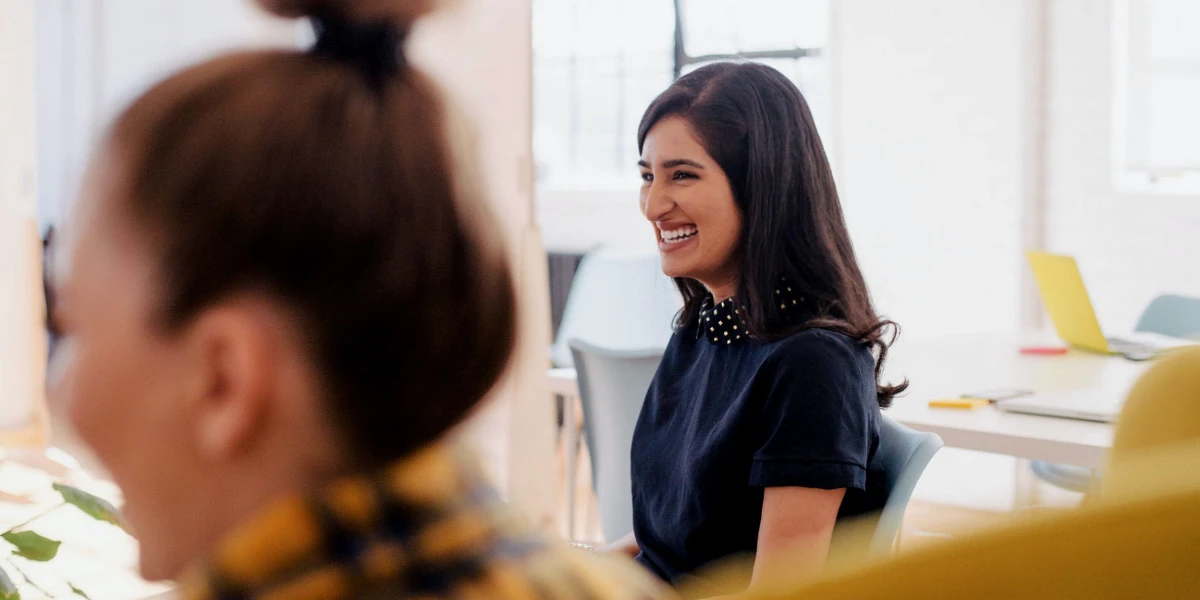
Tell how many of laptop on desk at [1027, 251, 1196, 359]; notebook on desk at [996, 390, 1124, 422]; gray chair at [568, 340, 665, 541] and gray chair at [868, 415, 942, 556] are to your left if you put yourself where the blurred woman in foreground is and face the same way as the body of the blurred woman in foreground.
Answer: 0

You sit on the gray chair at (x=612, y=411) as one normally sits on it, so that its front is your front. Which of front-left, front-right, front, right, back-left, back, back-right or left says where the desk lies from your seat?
right

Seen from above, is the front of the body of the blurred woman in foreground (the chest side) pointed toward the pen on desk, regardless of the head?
no

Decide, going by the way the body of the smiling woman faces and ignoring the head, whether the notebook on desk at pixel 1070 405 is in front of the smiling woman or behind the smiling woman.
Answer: behind

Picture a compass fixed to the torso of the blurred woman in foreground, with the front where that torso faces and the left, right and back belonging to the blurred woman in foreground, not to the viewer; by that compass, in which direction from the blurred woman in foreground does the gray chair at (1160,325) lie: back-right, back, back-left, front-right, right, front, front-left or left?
right

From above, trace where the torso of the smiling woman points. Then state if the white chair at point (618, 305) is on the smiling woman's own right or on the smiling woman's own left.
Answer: on the smiling woman's own right

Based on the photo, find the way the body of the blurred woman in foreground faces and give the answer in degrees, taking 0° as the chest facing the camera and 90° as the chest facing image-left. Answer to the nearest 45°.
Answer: approximately 135°

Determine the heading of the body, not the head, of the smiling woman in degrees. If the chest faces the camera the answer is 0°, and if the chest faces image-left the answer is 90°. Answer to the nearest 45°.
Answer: approximately 45°

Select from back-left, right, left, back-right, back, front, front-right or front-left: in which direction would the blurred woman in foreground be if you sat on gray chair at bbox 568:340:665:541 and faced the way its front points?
back

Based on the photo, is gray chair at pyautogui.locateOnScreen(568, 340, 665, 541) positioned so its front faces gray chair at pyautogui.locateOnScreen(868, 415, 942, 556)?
no

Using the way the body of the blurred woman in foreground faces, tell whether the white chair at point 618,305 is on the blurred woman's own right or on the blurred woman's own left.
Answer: on the blurred woman's own right

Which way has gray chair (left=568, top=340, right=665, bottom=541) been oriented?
away from the camera

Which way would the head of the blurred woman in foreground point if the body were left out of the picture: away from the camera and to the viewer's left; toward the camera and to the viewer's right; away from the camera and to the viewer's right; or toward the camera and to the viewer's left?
away from the camera and to the viewer's left

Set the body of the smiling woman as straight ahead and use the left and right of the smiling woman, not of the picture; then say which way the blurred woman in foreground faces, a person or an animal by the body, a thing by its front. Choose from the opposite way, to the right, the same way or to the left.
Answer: to the right

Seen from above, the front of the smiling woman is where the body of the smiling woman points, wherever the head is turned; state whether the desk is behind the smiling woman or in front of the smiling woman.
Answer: behind
